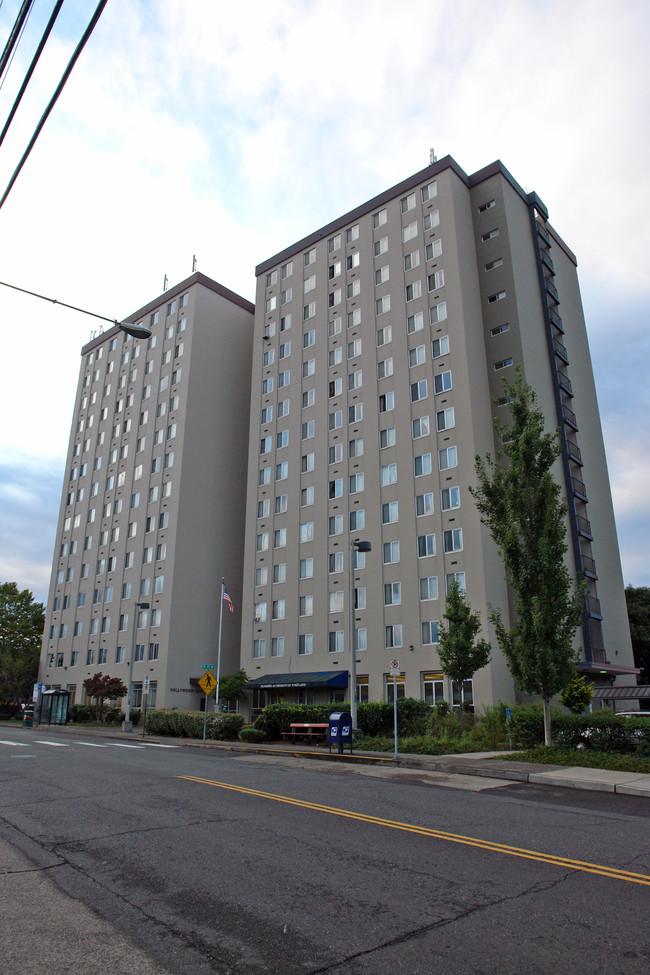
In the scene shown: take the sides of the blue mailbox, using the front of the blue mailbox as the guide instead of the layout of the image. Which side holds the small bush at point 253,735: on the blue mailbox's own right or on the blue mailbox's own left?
on the blue mailbox's own right

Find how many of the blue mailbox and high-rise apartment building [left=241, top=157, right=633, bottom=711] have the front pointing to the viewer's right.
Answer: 0

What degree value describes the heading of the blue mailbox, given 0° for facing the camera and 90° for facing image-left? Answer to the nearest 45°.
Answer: approximately 45°

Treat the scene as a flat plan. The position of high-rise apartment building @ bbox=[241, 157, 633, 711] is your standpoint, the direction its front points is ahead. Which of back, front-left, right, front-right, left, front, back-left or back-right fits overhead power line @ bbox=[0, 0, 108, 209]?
front-left

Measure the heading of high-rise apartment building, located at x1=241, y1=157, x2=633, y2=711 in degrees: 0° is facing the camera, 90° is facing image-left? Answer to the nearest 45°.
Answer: approximately 45°

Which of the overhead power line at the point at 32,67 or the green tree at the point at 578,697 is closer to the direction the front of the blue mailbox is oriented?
the overhead power line

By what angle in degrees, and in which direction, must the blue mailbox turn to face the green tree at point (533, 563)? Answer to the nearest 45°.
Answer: approximately 90° to its left

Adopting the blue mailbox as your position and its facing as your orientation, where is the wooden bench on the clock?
The wooden bench is roughly at 4 o'clock from the blue mailbox.
